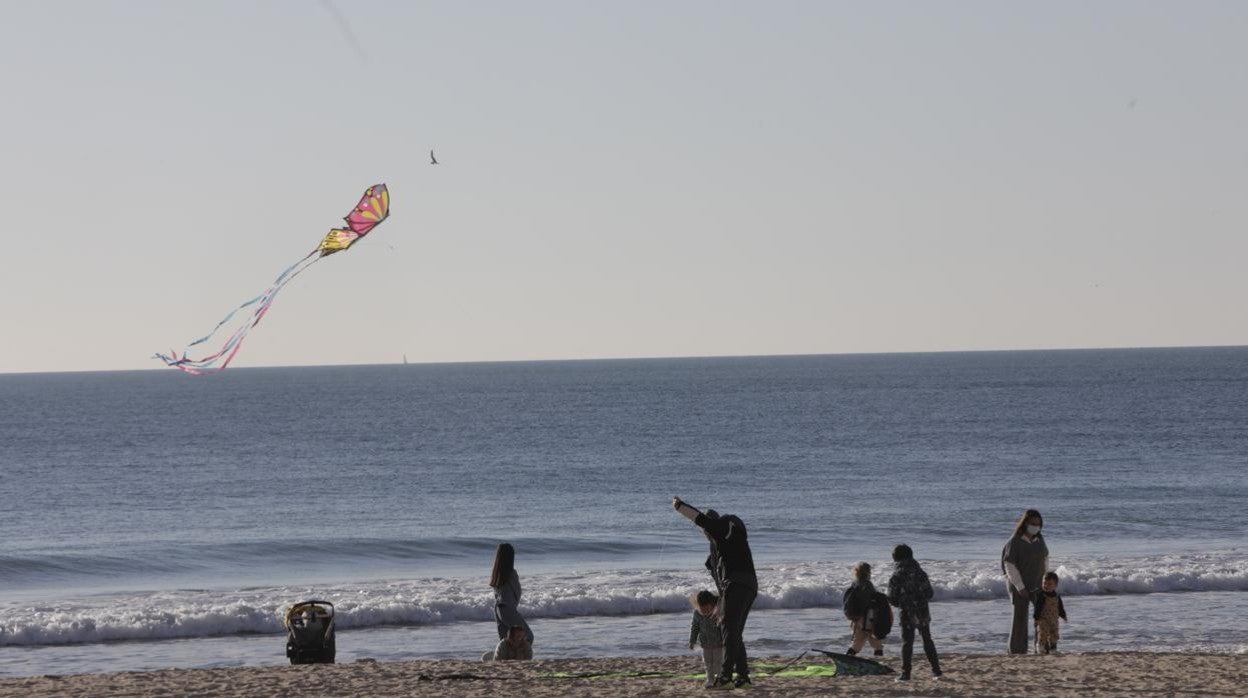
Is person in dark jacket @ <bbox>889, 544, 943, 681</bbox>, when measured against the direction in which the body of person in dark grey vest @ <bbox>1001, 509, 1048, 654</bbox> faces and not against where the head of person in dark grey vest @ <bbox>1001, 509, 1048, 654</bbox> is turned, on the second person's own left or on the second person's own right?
on the second person's own right

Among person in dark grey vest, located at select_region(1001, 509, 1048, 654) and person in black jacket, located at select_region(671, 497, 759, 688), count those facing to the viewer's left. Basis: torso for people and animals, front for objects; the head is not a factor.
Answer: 1

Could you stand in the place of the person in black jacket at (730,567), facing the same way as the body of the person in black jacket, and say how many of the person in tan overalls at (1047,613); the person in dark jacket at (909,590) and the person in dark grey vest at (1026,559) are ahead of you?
0

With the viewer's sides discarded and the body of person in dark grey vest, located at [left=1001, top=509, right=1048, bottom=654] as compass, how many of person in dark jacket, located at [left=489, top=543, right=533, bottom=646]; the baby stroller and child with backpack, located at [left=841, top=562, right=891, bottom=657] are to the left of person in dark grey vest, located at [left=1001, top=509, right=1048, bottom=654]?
0

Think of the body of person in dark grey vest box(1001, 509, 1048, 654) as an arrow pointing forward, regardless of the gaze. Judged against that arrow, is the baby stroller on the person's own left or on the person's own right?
on the person's own right

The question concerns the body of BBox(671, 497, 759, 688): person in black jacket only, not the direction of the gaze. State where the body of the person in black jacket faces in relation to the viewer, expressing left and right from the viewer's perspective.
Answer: facing to the left of the viewer

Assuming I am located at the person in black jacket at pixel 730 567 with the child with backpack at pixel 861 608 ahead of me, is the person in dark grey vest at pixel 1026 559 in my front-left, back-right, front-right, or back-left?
front-right

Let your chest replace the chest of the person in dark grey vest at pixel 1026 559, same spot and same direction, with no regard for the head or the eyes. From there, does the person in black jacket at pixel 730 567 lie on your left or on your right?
on your right

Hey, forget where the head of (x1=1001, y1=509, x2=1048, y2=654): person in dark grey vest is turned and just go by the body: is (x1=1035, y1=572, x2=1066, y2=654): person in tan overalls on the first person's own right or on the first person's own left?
on the first person's own left

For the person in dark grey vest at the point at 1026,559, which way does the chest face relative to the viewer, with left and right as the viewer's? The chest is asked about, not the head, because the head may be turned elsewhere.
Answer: facing the viewer and to the right of the viewer
